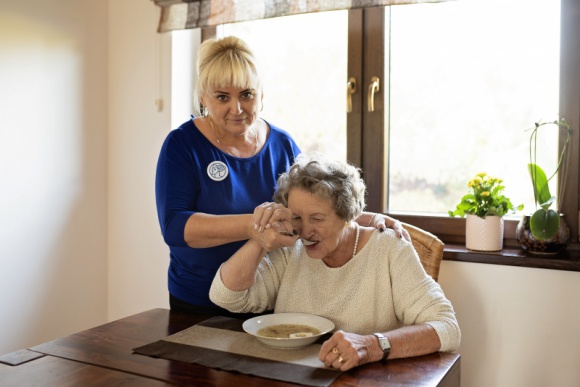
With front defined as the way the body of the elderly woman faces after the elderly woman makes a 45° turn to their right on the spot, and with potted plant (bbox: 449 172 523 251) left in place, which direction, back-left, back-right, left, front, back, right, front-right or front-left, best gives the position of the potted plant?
back-right

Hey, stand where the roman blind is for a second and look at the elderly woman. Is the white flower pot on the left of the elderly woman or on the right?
left

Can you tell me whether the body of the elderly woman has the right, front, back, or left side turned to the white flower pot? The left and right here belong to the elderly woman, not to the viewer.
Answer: back

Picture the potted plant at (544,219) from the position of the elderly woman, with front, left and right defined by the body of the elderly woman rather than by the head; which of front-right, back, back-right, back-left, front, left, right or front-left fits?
back

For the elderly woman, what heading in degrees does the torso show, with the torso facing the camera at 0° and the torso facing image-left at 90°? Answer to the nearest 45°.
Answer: approximately 45°

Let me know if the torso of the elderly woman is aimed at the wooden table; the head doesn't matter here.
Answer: yes

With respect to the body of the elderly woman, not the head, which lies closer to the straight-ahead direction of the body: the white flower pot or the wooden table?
the wooden table

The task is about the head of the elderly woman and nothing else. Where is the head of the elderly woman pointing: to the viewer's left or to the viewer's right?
to the viewer's left
